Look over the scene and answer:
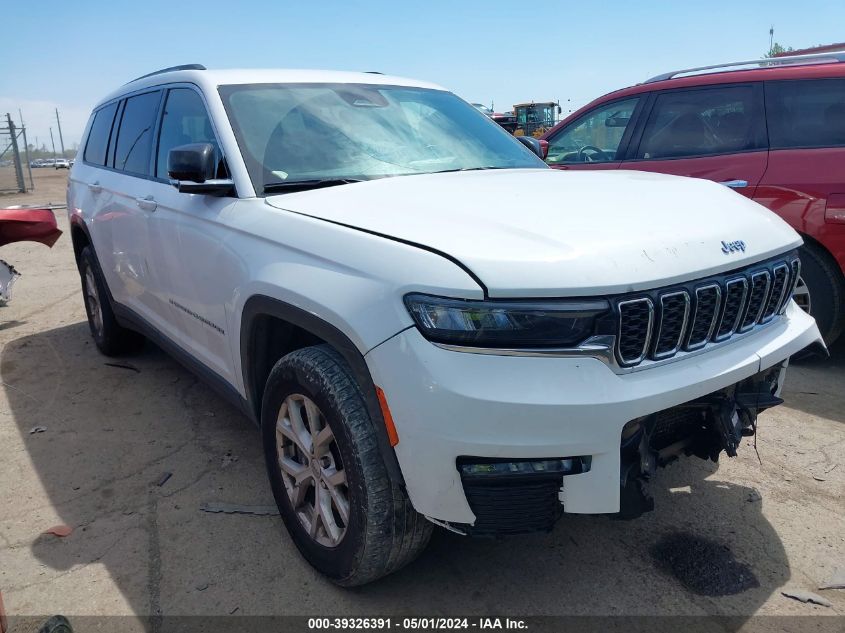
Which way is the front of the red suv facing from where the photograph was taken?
facing away from the viewer and to the left of the viewer

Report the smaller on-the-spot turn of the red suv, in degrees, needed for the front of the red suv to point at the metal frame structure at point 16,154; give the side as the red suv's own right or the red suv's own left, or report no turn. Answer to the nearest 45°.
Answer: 0° — it already faces it

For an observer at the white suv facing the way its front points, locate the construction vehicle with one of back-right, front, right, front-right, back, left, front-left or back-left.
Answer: back-left

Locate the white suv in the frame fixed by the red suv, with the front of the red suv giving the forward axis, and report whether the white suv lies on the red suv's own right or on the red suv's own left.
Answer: on the red suv's own left

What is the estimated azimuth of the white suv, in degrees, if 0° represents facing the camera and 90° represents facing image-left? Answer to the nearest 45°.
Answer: approximately 315°

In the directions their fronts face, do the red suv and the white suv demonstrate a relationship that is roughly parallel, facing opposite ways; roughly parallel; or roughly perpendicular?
roughly parallel, facing opposite ways

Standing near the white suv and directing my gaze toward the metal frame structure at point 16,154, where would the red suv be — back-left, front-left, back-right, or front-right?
front-right

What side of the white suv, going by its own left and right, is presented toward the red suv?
left

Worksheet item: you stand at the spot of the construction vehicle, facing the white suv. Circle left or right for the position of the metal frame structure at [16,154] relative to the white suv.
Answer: right

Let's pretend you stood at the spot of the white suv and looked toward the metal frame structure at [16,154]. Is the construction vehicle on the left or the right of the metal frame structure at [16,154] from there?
right
